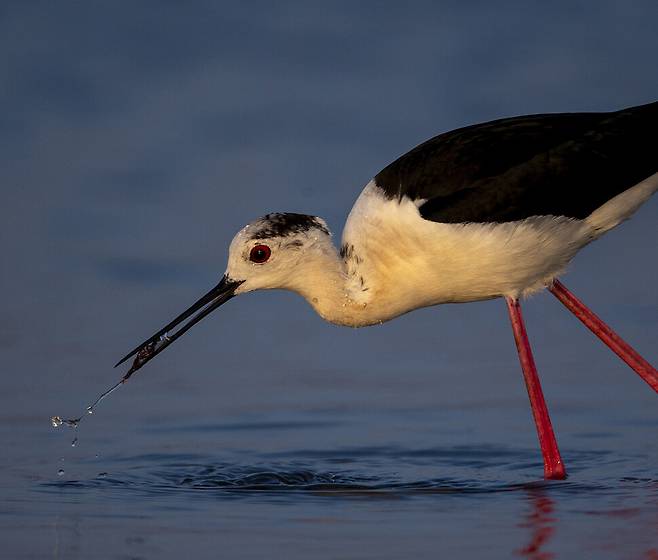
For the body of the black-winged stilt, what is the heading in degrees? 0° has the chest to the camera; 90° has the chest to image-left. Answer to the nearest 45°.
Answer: approximately 90°
